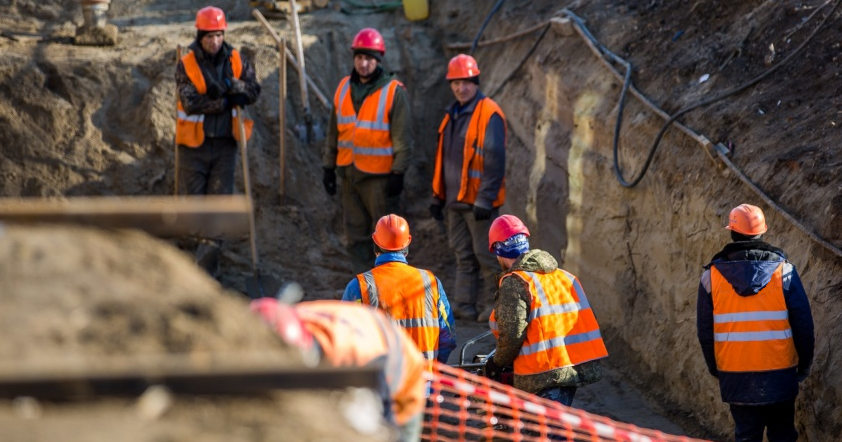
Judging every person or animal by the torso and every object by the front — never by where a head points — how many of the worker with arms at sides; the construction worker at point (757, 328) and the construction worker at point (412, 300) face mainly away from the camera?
2

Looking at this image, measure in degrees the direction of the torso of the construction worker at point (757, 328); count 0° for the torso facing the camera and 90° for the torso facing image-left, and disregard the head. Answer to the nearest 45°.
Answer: approximately 180°

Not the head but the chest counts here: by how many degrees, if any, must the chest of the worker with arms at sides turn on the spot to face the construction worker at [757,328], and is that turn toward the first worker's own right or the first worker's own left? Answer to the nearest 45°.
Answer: approximately 90° to the first worker's own left

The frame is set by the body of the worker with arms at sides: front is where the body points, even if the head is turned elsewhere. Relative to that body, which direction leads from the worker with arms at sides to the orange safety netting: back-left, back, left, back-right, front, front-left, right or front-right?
front-left

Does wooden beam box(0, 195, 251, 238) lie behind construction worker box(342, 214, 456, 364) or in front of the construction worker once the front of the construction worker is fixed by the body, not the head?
behind

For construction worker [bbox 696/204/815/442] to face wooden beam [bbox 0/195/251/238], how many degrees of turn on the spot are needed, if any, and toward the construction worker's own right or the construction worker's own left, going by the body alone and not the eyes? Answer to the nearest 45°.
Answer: approximately 135° to the construction worker's own left

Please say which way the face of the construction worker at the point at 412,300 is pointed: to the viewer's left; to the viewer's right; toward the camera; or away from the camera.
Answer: away from the camera

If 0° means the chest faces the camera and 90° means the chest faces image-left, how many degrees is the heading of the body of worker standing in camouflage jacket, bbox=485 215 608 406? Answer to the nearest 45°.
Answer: approximately 135°

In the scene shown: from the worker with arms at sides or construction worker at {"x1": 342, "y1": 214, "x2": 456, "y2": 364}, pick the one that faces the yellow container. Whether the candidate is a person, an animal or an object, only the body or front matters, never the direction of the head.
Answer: the construction worker

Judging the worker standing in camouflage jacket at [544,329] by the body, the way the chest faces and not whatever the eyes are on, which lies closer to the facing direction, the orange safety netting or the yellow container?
the yellow container

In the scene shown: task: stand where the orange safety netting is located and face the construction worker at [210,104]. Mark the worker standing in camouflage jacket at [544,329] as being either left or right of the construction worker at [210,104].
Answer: right

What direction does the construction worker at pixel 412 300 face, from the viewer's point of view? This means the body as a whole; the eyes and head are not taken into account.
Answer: away from the camera
